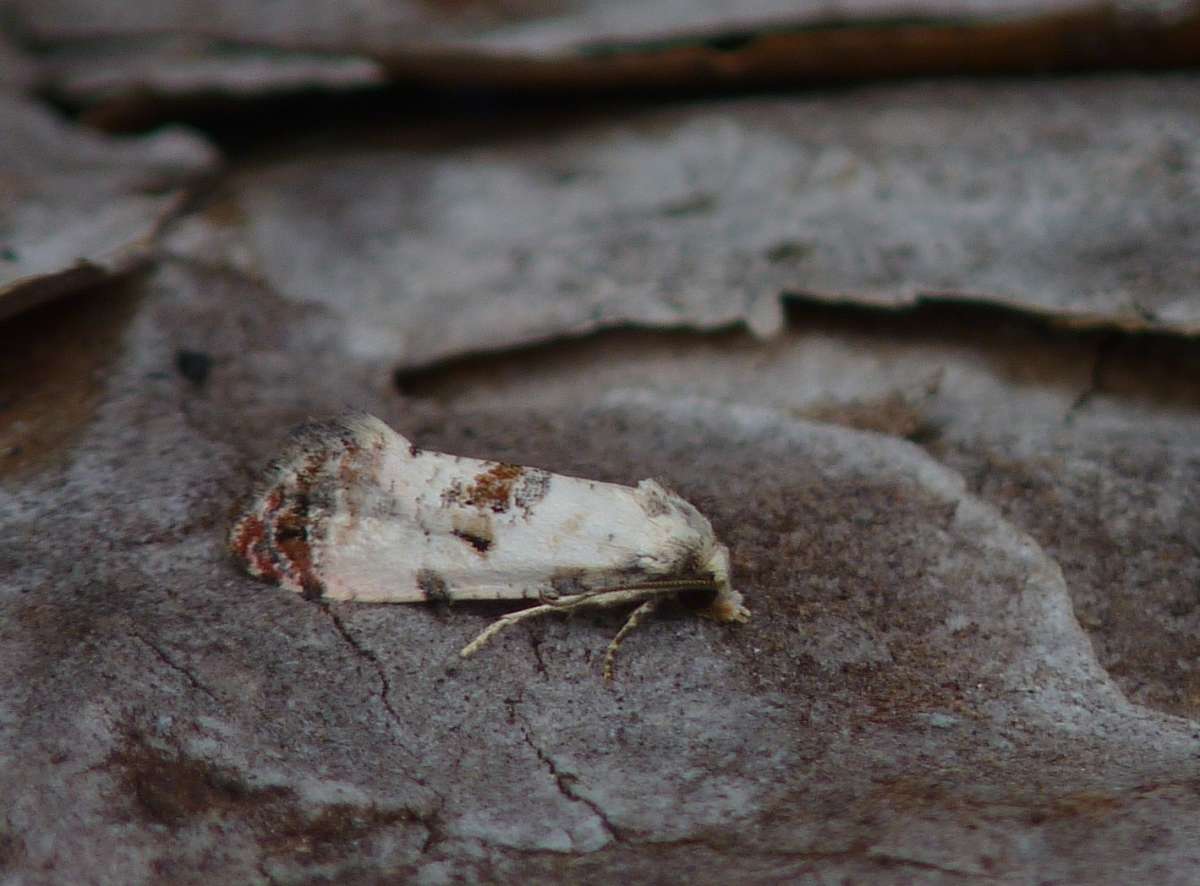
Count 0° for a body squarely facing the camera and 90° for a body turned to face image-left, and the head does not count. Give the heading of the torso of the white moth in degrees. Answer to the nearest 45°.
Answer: approximately 270°
